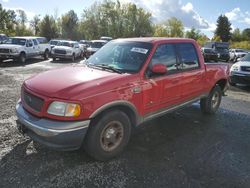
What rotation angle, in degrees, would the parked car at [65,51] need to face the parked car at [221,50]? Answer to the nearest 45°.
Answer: approximately 135° to its left

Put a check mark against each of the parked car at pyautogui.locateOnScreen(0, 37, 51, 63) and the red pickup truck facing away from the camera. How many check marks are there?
0

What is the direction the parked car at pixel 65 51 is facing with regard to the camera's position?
facing the viewer and to the left of the viewer

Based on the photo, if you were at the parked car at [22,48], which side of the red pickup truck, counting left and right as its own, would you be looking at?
right

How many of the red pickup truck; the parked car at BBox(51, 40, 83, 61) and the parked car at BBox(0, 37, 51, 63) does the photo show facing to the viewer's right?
0

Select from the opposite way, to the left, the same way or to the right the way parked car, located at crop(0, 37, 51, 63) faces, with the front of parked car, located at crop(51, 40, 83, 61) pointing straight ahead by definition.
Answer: the same way

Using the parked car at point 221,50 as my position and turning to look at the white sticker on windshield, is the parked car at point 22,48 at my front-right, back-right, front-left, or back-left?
front-right

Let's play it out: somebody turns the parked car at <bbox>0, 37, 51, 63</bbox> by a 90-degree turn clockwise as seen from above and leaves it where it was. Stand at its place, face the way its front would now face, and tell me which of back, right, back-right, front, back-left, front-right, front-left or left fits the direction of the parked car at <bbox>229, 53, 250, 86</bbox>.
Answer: back

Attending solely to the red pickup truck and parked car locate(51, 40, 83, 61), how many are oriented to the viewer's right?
0

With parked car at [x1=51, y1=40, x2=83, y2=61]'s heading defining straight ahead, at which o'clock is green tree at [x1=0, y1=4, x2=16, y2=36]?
The green tree is roughly at 4 o'clock from the parked car.

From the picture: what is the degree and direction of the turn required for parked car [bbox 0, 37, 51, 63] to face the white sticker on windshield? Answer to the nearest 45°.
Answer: approximately 45° to its left

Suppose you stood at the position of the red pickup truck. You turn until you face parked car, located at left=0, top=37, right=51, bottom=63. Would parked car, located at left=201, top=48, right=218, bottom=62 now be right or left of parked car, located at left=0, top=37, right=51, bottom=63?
right

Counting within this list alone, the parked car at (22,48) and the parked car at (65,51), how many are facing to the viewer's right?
0

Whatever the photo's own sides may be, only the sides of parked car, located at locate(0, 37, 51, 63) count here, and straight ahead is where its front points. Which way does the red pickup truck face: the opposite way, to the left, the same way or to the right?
the same way

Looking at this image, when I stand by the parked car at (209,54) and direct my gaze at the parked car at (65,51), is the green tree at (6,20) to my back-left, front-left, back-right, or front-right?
front-right

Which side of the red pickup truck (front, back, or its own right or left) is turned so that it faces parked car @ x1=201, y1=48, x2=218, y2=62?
back
